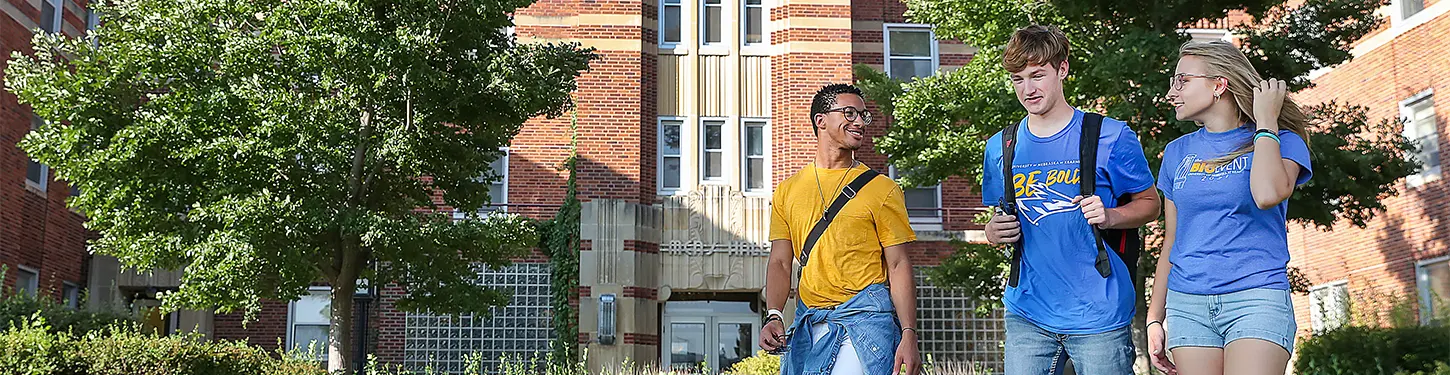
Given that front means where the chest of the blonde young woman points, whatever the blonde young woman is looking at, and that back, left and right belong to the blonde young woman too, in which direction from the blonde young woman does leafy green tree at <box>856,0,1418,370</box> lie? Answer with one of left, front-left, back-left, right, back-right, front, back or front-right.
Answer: back-right

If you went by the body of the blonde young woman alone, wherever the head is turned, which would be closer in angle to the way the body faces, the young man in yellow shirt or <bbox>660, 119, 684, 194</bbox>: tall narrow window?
the young man in yellow shirt

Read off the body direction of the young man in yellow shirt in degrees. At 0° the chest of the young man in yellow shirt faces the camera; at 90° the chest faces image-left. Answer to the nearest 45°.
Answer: approximately 0°

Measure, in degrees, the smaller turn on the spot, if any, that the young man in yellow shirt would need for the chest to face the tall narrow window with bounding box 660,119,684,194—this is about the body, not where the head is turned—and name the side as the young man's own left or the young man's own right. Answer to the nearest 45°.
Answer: approximately 180°

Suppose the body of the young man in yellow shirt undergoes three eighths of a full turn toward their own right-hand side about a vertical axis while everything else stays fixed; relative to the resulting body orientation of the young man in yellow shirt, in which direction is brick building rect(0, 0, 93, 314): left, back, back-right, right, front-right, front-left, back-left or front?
front

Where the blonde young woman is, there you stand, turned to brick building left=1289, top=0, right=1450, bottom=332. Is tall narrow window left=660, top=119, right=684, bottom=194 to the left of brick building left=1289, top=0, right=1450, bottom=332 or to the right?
left

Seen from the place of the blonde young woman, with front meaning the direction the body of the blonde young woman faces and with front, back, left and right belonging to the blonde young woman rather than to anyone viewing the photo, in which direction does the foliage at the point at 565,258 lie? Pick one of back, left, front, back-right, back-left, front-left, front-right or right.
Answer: right

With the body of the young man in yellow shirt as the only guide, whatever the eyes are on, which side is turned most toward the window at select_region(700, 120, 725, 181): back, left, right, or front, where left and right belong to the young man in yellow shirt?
back

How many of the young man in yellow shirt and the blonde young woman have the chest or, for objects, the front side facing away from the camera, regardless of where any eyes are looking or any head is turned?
0
